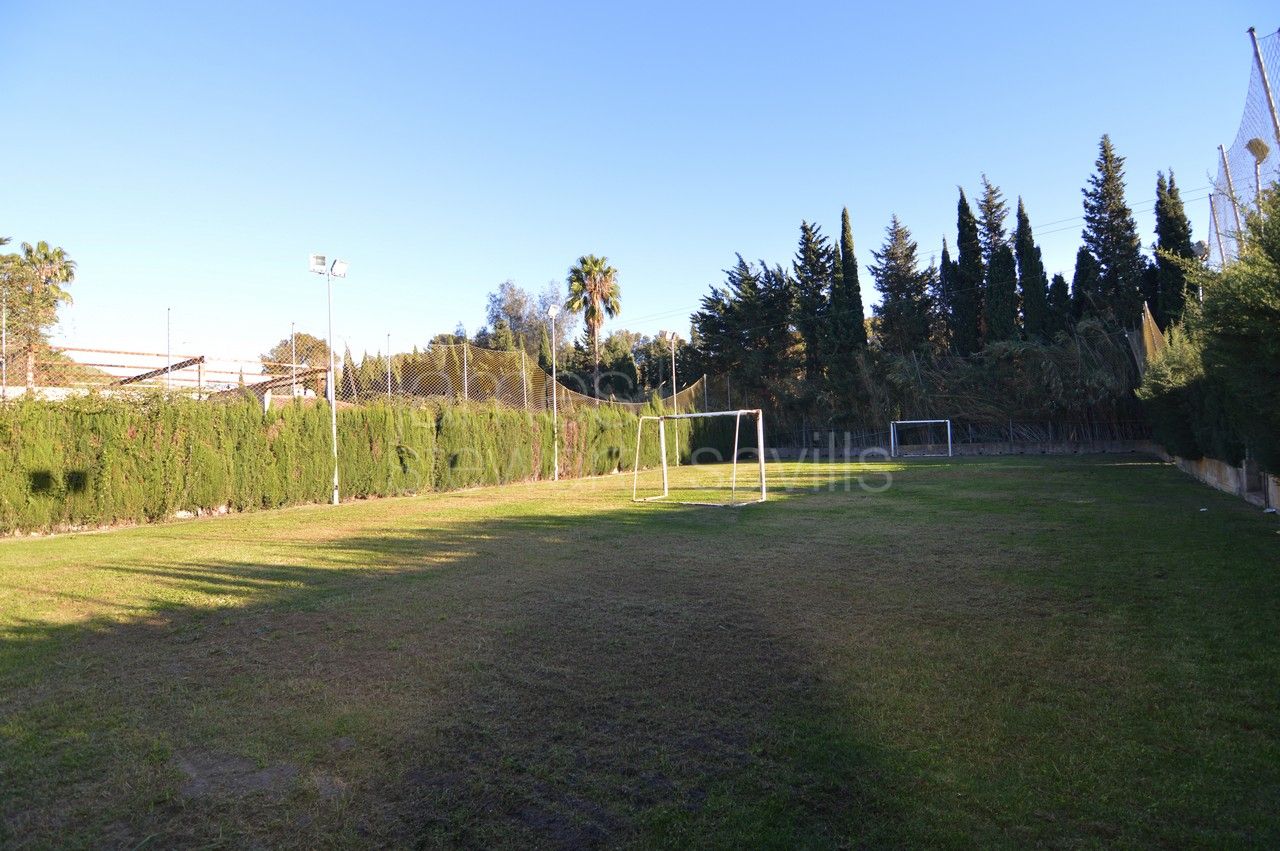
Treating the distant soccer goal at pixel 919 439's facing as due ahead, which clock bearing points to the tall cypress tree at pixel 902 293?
The tall cypress tree is roughly at 6 o'clock from the distant soccer goal.

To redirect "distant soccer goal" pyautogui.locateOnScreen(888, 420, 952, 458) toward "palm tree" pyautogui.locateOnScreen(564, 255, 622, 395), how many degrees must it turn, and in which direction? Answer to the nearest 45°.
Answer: approximately 90° to its right

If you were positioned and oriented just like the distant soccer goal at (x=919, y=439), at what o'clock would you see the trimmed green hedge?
The trimmed green hedge is roughly at 1 o'clock from the distant soccer goal.

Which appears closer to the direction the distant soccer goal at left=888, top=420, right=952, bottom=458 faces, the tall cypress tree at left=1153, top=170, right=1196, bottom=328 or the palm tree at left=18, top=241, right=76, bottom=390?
the palm tree

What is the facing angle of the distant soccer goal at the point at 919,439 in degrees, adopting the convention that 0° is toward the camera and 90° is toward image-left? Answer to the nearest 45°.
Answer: approximately 0°

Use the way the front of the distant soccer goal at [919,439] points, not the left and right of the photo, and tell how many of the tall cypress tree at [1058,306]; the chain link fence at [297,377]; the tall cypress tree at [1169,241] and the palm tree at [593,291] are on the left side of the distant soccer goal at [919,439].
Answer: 2

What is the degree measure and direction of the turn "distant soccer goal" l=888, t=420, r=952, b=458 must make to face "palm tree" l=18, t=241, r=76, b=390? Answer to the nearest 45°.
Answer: approximately 45° to its right

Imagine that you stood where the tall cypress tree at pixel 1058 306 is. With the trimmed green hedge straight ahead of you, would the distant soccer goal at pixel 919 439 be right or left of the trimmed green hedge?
right

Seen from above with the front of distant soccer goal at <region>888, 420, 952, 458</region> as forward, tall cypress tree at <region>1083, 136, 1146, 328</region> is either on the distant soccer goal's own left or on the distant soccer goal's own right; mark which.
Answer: on the distant soccer goal's own left
